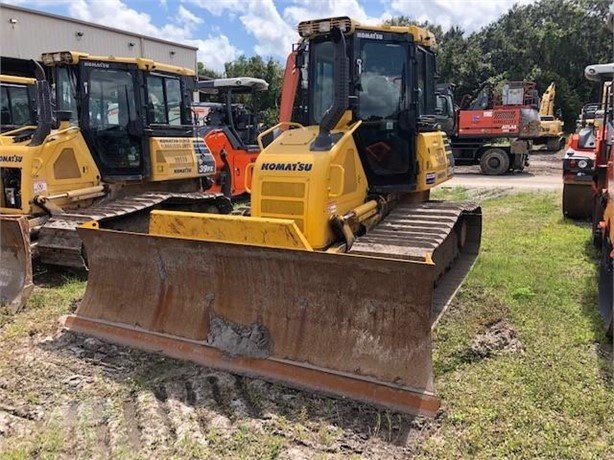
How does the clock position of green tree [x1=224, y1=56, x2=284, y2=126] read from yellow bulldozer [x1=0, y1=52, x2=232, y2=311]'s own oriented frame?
The green tree is roughly at 5 o'clock from the yellow bulldozer.

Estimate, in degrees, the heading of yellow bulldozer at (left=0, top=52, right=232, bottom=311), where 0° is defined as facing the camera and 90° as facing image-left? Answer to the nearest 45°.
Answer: approximately 45°

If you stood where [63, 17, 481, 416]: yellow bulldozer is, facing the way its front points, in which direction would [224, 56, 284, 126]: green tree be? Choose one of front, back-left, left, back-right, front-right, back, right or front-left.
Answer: back-right

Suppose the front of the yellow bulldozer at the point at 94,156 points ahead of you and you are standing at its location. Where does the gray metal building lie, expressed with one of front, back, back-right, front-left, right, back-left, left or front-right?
back-right

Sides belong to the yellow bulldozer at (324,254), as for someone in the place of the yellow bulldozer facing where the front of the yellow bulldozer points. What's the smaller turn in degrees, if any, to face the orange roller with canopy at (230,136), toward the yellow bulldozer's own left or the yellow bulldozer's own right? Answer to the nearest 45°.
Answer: approximately 135° to the yellow bulldozer's own right

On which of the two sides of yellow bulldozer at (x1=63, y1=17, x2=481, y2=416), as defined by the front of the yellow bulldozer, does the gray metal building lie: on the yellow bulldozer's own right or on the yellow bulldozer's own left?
on the yellow bulldozer's own right
